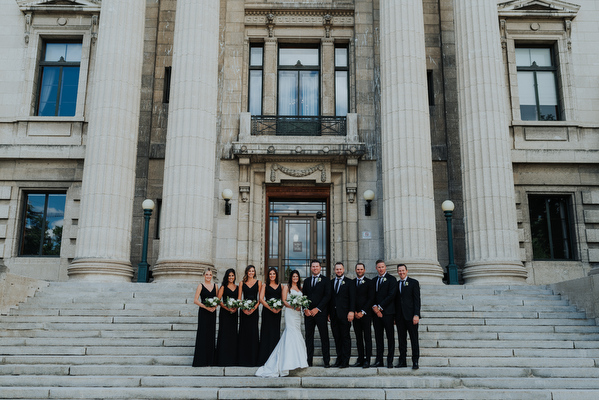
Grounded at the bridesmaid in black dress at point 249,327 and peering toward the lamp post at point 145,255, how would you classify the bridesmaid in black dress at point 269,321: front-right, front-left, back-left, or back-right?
back-right

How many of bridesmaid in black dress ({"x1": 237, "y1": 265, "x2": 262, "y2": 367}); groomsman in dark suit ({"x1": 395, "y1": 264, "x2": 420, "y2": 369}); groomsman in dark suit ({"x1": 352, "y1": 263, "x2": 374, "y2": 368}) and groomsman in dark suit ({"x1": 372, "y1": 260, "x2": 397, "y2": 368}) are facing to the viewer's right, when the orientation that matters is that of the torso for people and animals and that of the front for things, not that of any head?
0

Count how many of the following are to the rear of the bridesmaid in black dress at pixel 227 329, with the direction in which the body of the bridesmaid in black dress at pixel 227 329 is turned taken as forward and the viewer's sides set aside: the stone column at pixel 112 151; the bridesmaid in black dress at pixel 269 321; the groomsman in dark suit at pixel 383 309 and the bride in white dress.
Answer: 1

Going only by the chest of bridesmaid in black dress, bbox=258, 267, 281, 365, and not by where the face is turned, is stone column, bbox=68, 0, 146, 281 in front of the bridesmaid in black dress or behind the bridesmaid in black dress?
behind

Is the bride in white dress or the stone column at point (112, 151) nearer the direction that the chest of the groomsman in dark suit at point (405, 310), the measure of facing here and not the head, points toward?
the bride in white dress

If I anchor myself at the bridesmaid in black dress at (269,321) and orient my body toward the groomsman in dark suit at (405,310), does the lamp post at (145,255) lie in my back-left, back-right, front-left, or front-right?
back-left

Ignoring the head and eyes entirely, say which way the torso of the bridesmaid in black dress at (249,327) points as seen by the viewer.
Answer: toward the camera

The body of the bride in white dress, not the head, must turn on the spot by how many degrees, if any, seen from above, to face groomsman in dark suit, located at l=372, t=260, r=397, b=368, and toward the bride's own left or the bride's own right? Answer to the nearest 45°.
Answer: approximately 45° to the bride's own left

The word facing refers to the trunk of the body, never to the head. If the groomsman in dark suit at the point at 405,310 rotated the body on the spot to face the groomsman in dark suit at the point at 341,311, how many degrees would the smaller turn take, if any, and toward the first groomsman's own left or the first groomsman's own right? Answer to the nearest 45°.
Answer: approximately 45° to the first groomsman's own right

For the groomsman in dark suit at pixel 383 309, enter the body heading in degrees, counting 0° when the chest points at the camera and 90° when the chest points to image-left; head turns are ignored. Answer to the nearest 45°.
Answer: approximately 45°

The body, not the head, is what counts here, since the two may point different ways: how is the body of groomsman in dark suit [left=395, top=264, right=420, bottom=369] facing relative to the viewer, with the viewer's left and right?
facing the viewer and to the left of the viewer

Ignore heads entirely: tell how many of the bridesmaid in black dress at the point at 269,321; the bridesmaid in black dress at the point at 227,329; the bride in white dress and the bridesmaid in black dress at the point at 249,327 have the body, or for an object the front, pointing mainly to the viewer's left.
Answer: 0

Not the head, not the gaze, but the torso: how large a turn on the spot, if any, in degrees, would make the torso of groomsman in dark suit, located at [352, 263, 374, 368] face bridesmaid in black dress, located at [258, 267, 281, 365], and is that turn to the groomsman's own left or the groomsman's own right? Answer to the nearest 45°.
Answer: approximately 45° to the groomsman's own right

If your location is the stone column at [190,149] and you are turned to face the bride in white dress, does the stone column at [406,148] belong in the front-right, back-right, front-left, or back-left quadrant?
front-left

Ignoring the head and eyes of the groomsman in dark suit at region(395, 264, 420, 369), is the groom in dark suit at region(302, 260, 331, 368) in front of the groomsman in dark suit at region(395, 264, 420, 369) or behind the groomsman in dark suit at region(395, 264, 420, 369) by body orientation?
in front

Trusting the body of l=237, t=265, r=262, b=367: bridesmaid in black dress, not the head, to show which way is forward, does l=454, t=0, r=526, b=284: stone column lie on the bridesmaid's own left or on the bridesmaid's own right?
on the bridesmaid's own left
